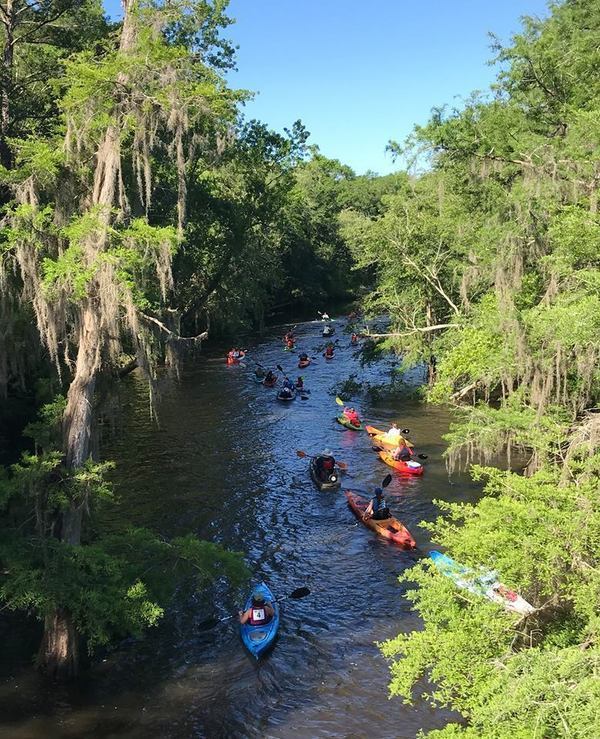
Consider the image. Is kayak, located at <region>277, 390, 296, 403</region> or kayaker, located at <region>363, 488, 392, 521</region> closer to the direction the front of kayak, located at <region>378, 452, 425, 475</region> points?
the kayak

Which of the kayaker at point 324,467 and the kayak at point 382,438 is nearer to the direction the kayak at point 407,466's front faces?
the kayak

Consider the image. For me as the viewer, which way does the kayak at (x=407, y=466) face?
facing away from the viewer and to the left of the viewer

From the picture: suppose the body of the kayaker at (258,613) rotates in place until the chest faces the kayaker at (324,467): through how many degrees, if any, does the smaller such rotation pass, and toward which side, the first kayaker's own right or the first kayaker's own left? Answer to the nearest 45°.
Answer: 0° — they already face them

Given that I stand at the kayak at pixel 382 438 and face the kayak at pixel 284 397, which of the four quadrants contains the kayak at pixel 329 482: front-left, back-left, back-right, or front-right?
back-left

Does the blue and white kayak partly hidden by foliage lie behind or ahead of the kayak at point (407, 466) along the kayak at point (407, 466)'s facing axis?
behind

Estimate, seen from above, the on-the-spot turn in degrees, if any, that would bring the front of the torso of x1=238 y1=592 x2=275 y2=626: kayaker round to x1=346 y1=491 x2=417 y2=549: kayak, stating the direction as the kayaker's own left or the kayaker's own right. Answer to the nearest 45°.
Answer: approximately 45° to the kayaker's own right

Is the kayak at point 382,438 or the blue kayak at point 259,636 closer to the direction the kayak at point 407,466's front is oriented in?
the kayak

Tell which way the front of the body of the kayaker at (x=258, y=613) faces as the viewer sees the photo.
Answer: away from the camera
